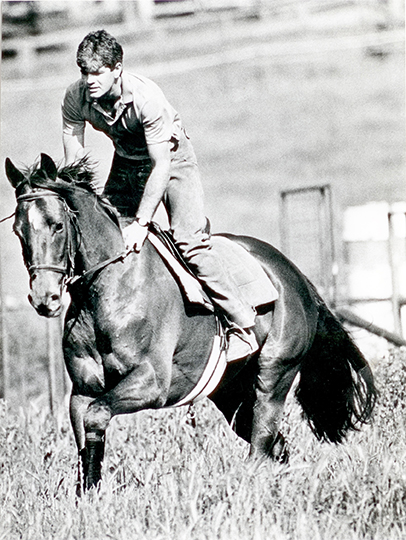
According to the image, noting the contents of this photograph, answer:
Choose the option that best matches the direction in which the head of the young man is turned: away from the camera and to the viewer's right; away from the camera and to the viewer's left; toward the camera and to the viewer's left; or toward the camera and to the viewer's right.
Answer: toward the camera and to the viewer's left

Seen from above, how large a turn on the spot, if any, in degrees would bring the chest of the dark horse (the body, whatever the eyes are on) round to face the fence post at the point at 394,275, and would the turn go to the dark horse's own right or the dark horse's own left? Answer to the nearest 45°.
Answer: approximately 180°

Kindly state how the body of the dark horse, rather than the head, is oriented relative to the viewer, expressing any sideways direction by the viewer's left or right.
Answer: facing the viewer and to the left of the viewer

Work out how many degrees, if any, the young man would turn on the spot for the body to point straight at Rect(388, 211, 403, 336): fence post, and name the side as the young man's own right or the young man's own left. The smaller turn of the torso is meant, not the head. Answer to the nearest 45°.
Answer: approximately 180°
